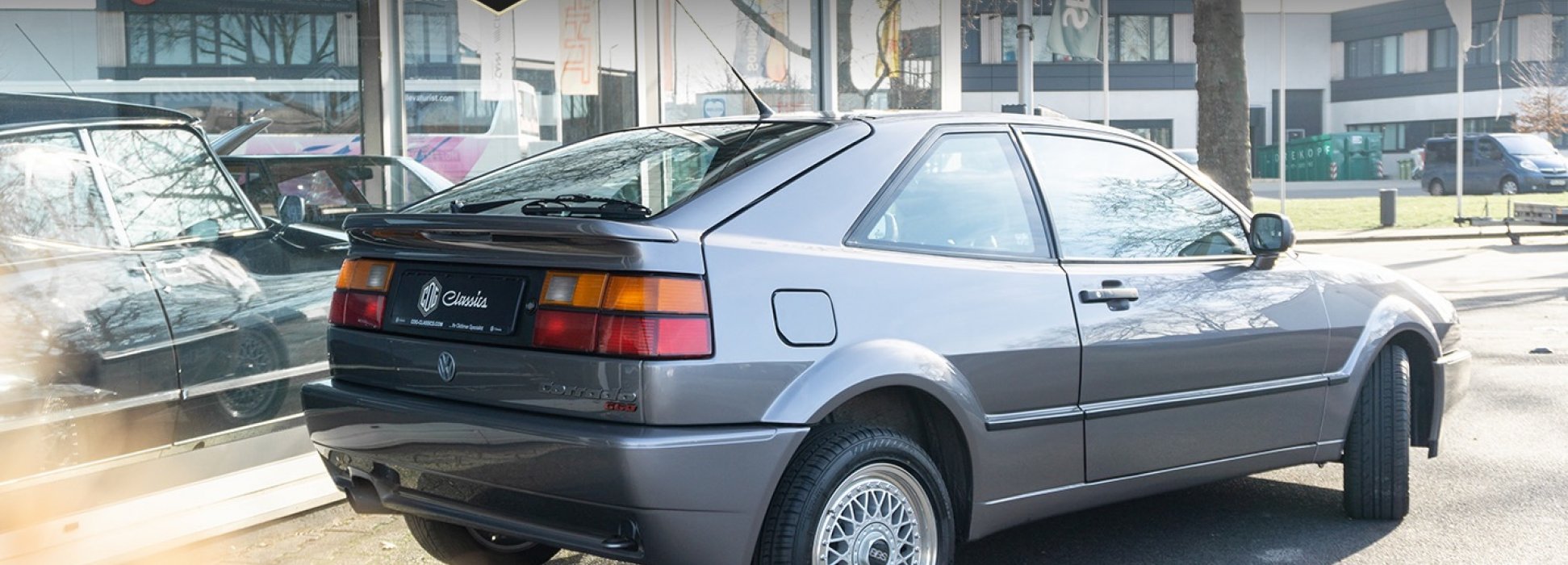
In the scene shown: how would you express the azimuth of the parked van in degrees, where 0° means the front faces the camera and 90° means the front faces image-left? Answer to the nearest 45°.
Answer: approximately 315°

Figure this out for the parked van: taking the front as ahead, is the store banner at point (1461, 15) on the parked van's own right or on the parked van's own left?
on the parked van's own right

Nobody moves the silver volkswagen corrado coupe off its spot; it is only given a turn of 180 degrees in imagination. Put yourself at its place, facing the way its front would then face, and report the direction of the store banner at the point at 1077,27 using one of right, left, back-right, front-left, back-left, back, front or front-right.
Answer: back-right

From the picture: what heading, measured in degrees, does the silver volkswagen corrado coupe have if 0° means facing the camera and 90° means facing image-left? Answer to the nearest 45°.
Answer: approximately 225°

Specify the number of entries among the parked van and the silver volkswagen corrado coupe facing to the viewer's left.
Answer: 0

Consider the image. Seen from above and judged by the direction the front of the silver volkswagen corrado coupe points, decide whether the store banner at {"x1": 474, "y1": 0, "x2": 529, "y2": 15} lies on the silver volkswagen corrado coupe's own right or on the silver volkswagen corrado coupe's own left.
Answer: on the silver volkswagen corrado coupe's own left

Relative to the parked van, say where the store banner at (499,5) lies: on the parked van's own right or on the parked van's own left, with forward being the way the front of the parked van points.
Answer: on the parked van's own right
